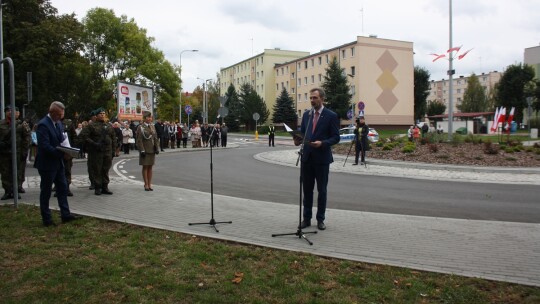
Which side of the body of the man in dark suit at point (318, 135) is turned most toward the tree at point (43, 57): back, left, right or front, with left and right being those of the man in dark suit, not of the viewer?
right

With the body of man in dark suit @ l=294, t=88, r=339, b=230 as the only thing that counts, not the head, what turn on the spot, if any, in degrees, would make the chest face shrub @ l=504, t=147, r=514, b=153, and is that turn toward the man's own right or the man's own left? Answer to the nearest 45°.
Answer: approximately 180°

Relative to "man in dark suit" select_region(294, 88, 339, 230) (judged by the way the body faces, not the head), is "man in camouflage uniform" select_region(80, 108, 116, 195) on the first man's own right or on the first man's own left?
on the first man's own right

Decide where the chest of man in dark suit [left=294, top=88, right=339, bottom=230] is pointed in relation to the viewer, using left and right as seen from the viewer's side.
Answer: facing the viewer and to the left of the viewer

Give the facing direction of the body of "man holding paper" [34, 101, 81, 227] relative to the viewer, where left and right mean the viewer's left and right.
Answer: facing the viewer and to the right of the viewer

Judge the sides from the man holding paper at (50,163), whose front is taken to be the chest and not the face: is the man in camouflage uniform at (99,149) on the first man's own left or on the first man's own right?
on the first man's own left

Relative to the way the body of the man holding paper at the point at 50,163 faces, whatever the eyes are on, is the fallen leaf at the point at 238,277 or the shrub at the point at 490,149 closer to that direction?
the fallen leaf

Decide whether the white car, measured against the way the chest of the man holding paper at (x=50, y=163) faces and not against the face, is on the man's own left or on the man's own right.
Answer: on the man's own left

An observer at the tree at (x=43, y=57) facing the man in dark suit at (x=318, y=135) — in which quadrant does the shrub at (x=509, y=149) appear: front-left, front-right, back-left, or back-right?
front-left

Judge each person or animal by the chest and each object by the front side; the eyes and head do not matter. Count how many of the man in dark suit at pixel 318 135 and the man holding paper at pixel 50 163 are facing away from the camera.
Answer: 0
